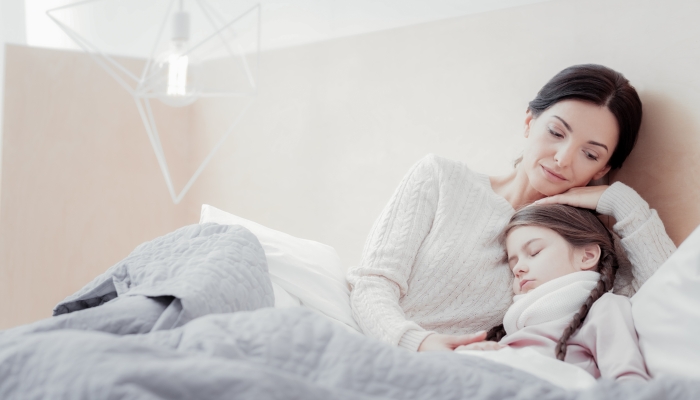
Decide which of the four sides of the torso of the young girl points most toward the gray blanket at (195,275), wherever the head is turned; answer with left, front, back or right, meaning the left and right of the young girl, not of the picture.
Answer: front

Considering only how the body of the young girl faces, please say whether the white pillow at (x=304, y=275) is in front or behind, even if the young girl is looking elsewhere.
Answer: in front

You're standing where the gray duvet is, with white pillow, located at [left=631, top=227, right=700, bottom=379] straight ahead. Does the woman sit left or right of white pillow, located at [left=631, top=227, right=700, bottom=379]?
left

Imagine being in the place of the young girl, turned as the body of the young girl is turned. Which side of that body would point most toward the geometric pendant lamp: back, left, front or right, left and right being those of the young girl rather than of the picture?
right
